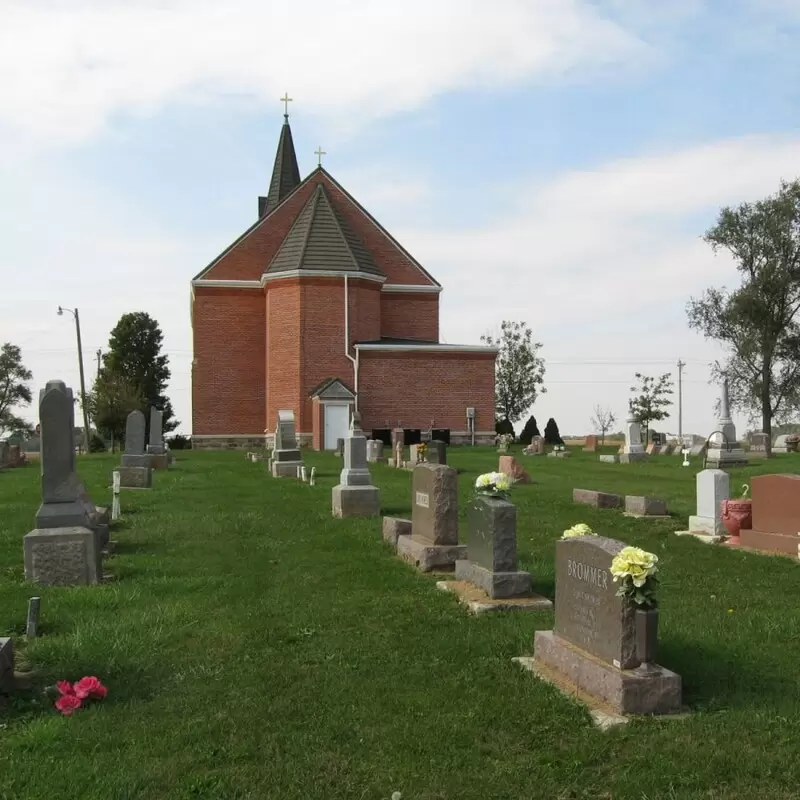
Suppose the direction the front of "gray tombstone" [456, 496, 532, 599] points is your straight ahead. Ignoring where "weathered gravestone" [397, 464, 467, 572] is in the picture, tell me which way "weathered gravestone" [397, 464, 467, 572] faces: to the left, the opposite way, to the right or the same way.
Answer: the same way

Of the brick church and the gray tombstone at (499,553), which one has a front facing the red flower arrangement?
the gray tombstone

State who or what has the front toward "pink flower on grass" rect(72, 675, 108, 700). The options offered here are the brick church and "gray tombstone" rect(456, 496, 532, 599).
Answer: the gray tombstone

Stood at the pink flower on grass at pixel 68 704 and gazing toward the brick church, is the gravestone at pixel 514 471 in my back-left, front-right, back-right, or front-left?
front-right

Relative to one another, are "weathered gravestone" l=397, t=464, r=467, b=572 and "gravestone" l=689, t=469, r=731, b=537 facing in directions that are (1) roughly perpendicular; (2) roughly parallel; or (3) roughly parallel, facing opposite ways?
roughly parallel

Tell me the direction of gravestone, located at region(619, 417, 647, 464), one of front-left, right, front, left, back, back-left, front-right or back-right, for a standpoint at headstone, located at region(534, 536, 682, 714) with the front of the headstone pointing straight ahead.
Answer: back-right

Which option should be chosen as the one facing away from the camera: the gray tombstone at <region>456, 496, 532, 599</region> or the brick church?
the brick church

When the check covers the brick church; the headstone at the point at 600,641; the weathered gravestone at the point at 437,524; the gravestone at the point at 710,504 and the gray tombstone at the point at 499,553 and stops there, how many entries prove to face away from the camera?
1

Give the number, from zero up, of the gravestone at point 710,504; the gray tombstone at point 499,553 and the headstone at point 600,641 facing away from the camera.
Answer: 0

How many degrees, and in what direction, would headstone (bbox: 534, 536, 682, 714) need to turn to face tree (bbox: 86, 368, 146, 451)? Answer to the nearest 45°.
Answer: approximately 90° to its right

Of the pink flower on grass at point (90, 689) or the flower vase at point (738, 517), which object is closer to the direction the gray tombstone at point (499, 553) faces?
the pink flower on grass

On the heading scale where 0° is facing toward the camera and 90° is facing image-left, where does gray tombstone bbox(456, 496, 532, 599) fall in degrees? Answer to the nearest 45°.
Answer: approximately 45°

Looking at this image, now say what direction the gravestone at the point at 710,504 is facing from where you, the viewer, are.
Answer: facing the viewer and to the left of the viewer

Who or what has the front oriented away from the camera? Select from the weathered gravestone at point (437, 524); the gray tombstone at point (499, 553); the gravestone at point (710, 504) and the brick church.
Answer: the brick church

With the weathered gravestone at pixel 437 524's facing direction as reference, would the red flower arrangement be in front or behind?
in front

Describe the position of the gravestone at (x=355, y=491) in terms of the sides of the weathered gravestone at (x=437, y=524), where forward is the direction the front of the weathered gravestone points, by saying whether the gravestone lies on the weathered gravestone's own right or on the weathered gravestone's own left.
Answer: on the weathered gravestone's own right

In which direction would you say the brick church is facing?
away from the camera

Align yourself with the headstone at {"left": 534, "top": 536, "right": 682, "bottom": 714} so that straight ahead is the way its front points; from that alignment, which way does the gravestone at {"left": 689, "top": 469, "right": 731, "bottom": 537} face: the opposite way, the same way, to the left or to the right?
the same way

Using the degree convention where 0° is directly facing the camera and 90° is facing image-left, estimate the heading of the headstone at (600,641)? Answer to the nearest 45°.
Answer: approximately 45°

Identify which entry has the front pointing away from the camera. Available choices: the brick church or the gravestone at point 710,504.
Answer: the brick church
